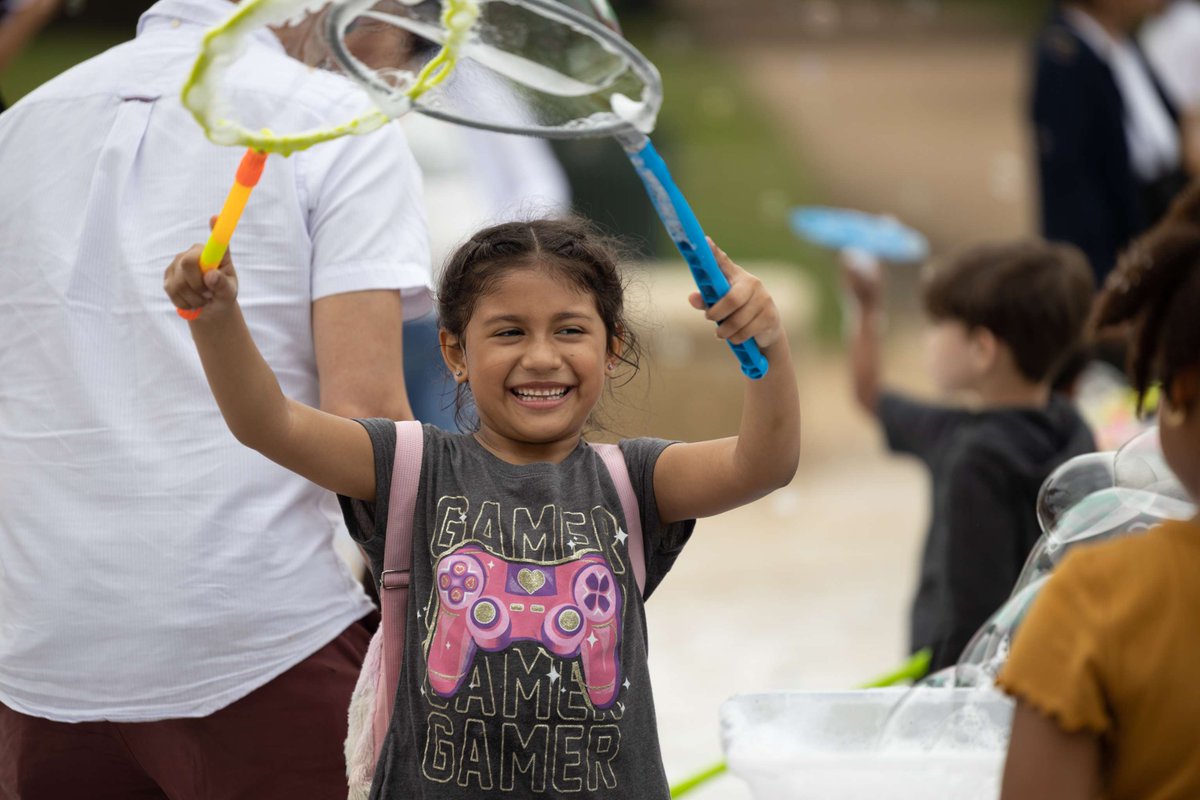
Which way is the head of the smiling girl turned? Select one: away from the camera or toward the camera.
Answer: toward the camera

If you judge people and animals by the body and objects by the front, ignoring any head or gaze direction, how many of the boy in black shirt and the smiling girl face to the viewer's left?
1

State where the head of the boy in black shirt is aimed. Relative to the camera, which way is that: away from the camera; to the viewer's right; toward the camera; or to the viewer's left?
to the viewer's left

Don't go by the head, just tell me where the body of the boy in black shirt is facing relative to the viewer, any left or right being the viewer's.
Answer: facing to the left of the viewer

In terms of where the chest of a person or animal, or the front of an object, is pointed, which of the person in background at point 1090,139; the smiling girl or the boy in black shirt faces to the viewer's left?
the boy in black shirt

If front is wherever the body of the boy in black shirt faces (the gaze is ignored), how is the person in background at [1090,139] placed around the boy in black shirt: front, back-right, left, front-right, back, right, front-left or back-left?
right

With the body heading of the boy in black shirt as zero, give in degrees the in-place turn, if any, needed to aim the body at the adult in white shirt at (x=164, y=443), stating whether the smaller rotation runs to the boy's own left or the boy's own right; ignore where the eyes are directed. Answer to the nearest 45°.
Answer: approximately 45° to the boy's own left

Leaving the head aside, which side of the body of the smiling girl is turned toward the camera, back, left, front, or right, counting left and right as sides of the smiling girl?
front

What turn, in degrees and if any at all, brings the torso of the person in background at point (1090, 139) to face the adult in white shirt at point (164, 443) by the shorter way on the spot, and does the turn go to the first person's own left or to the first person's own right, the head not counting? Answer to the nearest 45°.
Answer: approximately 45° to the first person's own right

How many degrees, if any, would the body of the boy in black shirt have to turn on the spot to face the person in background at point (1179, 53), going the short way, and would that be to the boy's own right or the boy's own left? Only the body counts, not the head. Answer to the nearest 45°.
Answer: approximately 90° to the boy's own right

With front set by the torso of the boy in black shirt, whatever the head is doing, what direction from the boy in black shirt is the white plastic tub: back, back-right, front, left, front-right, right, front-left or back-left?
left

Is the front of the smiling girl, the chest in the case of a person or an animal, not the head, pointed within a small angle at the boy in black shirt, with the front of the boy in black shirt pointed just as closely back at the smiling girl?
no

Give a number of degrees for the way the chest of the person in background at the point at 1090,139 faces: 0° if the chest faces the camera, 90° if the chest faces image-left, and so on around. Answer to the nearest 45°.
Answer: approximately 315°

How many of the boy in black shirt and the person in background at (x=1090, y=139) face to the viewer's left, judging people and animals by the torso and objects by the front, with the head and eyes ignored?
1

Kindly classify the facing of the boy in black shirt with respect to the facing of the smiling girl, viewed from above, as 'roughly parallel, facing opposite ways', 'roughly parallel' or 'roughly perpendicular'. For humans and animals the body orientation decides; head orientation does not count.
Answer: roughly perpendicular

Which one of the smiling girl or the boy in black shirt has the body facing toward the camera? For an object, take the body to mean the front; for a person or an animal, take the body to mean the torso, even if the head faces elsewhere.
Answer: the smiling girl

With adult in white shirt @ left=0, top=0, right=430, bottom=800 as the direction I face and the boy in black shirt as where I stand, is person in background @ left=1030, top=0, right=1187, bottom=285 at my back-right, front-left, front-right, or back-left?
back-right

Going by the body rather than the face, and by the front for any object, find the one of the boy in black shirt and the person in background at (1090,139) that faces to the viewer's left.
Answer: the boy in black shirt

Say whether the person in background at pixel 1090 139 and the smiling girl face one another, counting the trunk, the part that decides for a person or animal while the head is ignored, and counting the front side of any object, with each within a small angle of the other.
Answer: no
